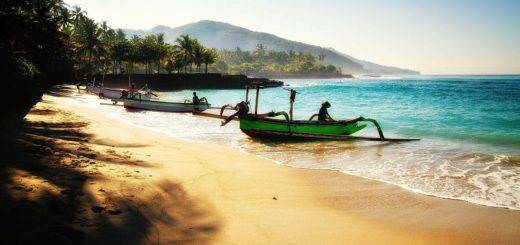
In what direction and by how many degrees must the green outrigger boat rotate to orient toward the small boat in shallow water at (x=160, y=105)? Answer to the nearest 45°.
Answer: approximately 45° to its right

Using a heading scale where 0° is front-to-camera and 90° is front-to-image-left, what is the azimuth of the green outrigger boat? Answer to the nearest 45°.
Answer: approximately 90°
